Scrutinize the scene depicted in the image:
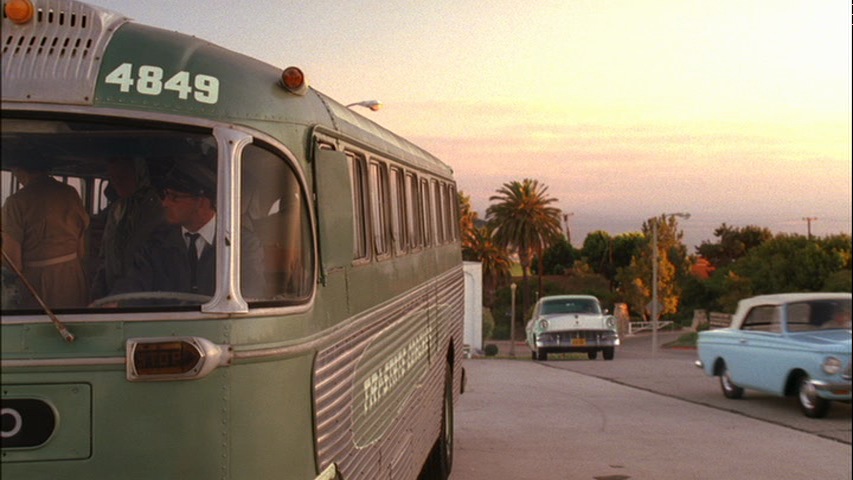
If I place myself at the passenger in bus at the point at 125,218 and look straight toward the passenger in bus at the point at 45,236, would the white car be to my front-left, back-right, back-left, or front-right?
back-right

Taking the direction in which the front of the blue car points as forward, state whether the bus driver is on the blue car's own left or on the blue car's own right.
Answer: on the blue car's own right

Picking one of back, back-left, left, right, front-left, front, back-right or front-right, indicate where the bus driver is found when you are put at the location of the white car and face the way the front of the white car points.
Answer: front

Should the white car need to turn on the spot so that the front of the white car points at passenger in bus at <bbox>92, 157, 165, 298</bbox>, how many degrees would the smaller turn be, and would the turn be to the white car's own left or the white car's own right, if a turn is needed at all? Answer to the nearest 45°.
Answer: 0° — it already faces them

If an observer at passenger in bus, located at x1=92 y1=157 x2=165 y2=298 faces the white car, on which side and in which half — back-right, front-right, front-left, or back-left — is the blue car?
front-right

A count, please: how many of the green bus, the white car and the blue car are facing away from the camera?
0

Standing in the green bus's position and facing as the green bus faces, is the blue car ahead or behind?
behind

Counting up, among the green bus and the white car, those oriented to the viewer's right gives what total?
0

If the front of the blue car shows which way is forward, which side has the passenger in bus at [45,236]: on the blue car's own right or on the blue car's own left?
on the blue car's own right

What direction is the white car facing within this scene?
toward the camera

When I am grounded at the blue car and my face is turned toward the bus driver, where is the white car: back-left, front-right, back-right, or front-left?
back-right

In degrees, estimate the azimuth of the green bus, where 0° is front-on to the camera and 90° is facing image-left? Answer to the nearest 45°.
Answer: approximately 45°

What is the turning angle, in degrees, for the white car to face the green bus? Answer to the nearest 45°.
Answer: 0° — it already faces it

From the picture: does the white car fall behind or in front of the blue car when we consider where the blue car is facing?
behind
